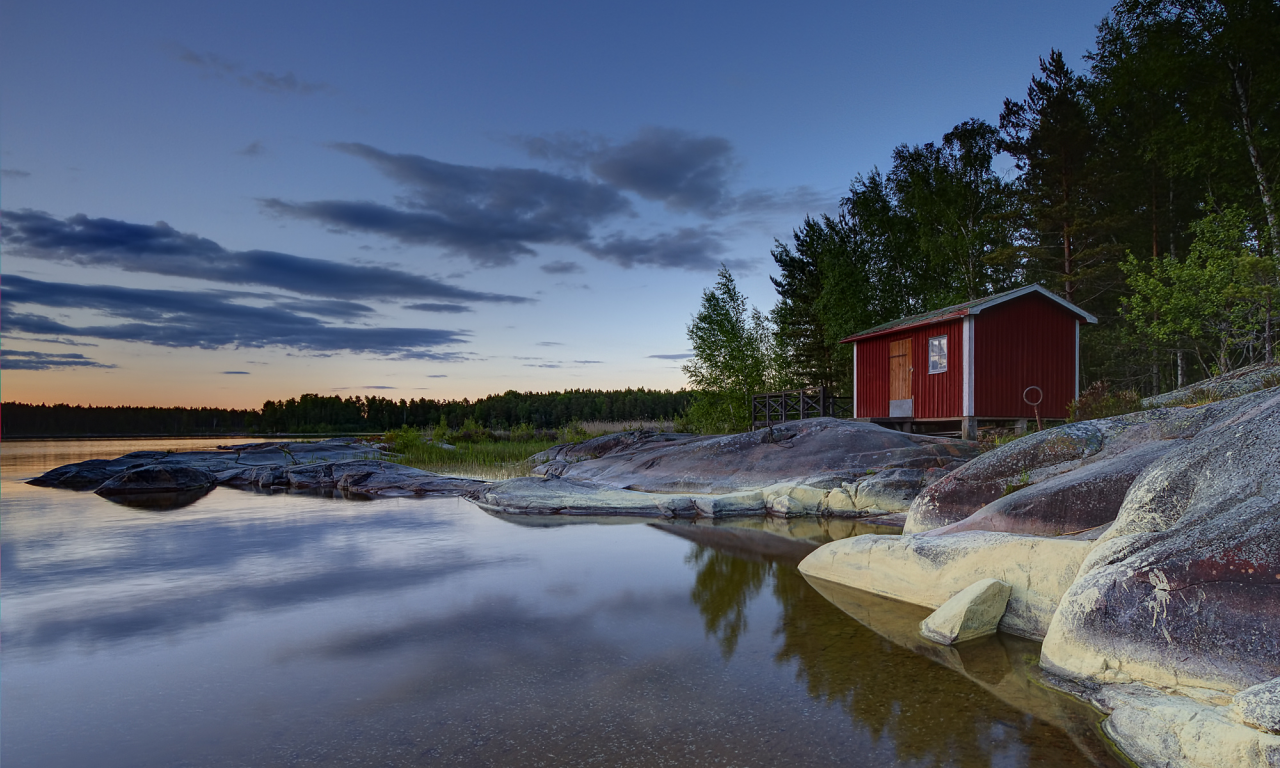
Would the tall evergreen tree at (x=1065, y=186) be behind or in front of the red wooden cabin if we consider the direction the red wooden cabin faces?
behind

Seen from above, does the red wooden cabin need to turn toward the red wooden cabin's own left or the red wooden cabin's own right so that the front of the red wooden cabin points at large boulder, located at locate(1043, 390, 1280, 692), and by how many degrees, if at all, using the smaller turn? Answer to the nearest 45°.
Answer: approximately 45° to the red wooden cabin's own left

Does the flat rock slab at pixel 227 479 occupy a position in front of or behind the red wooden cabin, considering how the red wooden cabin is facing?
in front

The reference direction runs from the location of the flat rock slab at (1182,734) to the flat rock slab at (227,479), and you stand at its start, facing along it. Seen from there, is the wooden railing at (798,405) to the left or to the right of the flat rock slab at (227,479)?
right

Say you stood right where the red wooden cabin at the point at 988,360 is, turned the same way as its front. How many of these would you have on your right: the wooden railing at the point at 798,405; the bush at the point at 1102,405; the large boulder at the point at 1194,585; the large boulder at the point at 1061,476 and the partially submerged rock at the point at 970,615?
1

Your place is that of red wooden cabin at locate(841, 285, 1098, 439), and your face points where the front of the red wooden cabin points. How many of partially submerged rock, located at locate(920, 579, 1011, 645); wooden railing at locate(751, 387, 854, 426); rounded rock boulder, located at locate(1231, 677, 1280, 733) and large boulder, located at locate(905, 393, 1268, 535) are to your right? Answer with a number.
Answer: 1

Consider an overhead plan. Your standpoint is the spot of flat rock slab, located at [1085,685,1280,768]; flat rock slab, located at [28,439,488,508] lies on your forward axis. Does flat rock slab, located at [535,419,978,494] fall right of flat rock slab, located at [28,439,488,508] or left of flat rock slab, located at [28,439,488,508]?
right

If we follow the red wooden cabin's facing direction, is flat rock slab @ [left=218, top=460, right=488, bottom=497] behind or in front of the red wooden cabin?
in front

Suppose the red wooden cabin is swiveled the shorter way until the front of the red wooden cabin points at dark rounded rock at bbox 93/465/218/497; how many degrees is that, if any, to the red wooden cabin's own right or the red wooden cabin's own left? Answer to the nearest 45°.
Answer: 0° — it already faces it

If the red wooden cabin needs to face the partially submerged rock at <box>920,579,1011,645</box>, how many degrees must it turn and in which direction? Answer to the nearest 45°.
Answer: approximately 45° to its left

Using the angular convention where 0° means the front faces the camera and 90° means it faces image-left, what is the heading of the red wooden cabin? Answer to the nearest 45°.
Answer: approximately 45°

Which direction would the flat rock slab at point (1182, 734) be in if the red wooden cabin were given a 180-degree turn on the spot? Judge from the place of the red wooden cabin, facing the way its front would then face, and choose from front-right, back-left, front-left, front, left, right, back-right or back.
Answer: back-right

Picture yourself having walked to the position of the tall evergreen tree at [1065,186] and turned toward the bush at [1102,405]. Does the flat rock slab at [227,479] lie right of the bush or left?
right

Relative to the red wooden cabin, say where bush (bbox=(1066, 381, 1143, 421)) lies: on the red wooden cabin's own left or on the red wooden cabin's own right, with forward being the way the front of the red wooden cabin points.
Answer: on the red wooden cabin's own left

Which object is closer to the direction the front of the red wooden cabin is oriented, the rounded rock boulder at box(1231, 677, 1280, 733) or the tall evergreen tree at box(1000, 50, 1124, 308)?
the rounded rock boulder
